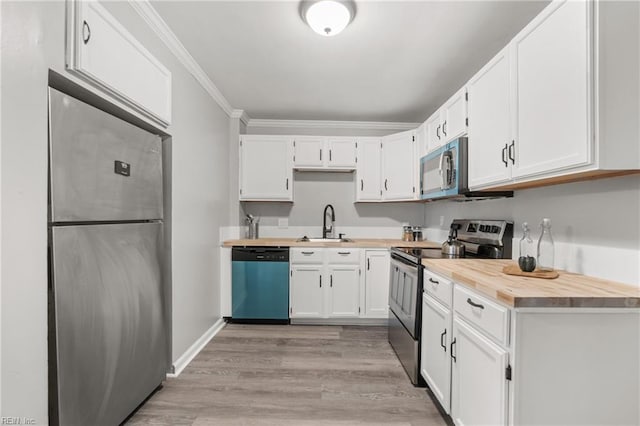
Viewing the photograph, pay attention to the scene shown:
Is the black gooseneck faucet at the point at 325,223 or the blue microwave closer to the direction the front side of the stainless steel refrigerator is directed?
the blue microwave

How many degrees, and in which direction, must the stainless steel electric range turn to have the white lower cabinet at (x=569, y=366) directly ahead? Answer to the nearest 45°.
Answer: approximately 90° to its left

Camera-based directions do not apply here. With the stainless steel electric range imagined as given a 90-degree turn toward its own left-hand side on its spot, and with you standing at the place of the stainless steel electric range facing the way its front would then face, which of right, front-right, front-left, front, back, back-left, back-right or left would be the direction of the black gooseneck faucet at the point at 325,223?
back

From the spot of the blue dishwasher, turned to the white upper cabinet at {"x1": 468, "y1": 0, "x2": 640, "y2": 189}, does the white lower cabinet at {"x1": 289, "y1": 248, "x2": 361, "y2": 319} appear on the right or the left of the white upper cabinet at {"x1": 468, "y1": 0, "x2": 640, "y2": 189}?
left

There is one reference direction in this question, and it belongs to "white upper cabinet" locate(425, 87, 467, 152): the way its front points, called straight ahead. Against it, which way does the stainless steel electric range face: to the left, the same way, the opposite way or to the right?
the same way

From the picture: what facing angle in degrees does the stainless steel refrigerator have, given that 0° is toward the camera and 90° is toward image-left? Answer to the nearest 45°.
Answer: approximately 315°

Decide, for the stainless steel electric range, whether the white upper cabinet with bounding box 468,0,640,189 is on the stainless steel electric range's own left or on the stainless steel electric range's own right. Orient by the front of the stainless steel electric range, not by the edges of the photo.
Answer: on the stainless steel electric range's own left

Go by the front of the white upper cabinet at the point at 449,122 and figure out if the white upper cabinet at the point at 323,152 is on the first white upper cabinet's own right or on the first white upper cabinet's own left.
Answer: on the first white upper cabinet's own right

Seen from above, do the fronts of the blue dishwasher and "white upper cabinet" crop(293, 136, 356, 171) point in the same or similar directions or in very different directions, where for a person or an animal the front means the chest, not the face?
same or similar directions

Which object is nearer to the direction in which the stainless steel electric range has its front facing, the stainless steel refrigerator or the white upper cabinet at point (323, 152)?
the stainless steel refrigerator

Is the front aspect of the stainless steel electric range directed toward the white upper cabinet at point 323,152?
no

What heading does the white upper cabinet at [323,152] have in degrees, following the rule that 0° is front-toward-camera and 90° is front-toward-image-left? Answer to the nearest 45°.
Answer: approximately 0°

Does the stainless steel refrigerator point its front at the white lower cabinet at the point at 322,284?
no

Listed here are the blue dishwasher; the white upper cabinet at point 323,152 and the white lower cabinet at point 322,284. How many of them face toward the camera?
3

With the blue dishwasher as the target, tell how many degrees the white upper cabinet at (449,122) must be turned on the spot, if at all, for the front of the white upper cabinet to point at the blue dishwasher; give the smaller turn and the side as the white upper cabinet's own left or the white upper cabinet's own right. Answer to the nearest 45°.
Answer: approximately 45° to the white upper cabinet's own right

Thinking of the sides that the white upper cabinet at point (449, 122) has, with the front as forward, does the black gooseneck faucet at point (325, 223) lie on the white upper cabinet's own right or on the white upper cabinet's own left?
on the white upper cabinet's own right

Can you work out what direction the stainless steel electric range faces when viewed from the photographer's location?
facing the viewer and to the left of the viewer

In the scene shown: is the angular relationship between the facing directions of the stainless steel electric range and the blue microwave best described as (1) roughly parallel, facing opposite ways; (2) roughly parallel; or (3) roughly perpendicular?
roughly parallel

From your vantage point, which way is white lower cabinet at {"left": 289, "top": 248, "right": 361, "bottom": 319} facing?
toward the camera

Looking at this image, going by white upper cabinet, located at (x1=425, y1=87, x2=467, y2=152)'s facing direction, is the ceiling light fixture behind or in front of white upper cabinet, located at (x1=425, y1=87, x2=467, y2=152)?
in front
